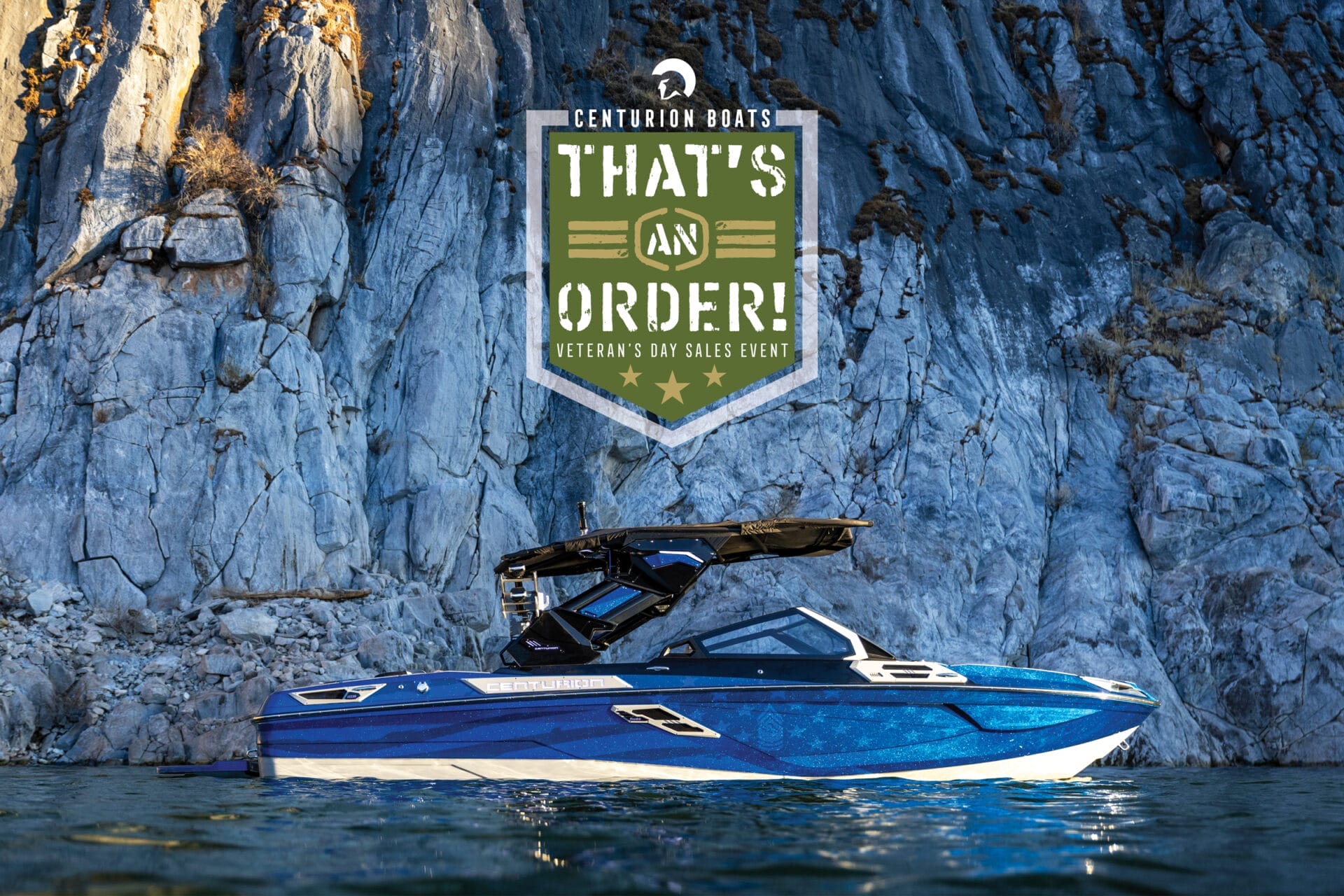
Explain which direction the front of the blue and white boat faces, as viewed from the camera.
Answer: facing to the right of the viewer

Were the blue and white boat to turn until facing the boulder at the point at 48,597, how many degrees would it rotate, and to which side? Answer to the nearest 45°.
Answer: approximately 135° to its left

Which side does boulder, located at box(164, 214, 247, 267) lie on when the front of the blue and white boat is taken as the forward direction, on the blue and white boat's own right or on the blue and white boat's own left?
on the blue and white boat's own left

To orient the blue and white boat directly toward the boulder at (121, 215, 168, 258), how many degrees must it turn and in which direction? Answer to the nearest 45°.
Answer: approximately 135° to its left

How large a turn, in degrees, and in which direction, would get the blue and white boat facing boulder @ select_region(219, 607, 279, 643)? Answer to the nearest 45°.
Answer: approximately 135° to its left

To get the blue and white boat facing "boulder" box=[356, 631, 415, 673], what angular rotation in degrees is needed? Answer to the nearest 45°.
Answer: approximately 135° to its left
